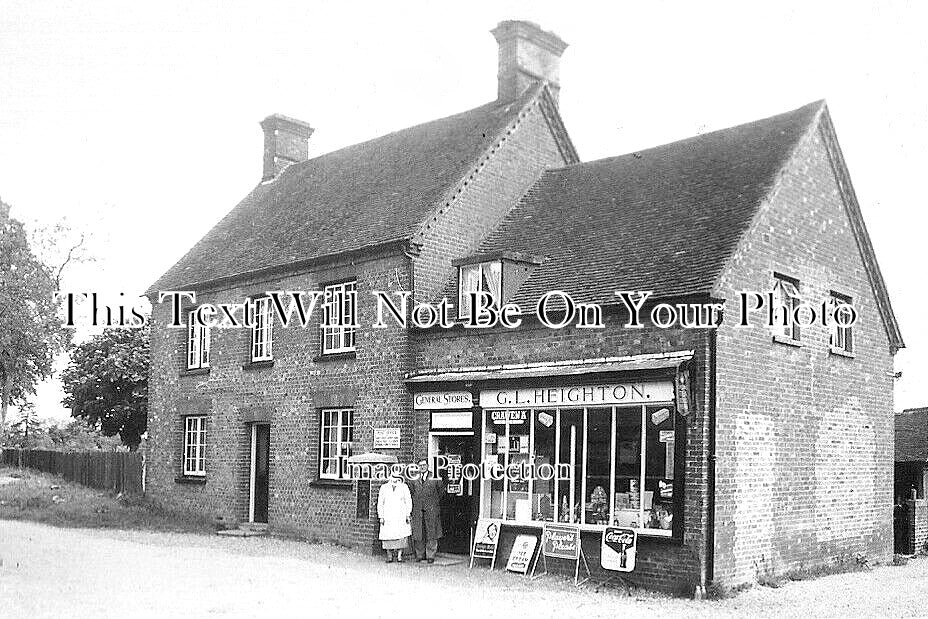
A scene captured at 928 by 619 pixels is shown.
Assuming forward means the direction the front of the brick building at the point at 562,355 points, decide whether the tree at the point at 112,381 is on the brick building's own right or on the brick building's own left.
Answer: on the brick building's own right

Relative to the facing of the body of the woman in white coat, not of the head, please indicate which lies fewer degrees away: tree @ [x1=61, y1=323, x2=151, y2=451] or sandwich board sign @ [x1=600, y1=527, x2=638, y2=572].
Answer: the sandwich board sign

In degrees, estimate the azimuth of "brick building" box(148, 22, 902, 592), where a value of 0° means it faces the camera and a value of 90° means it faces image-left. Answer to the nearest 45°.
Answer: approximately 45°

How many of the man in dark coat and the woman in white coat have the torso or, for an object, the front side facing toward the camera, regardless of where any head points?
2

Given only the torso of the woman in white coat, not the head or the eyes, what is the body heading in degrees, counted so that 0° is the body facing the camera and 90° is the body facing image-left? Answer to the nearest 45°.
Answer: approximately 0°

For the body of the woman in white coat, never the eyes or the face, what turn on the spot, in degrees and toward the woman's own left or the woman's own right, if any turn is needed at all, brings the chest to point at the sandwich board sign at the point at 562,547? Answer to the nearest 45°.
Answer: approximately 45° to the woman's own left
